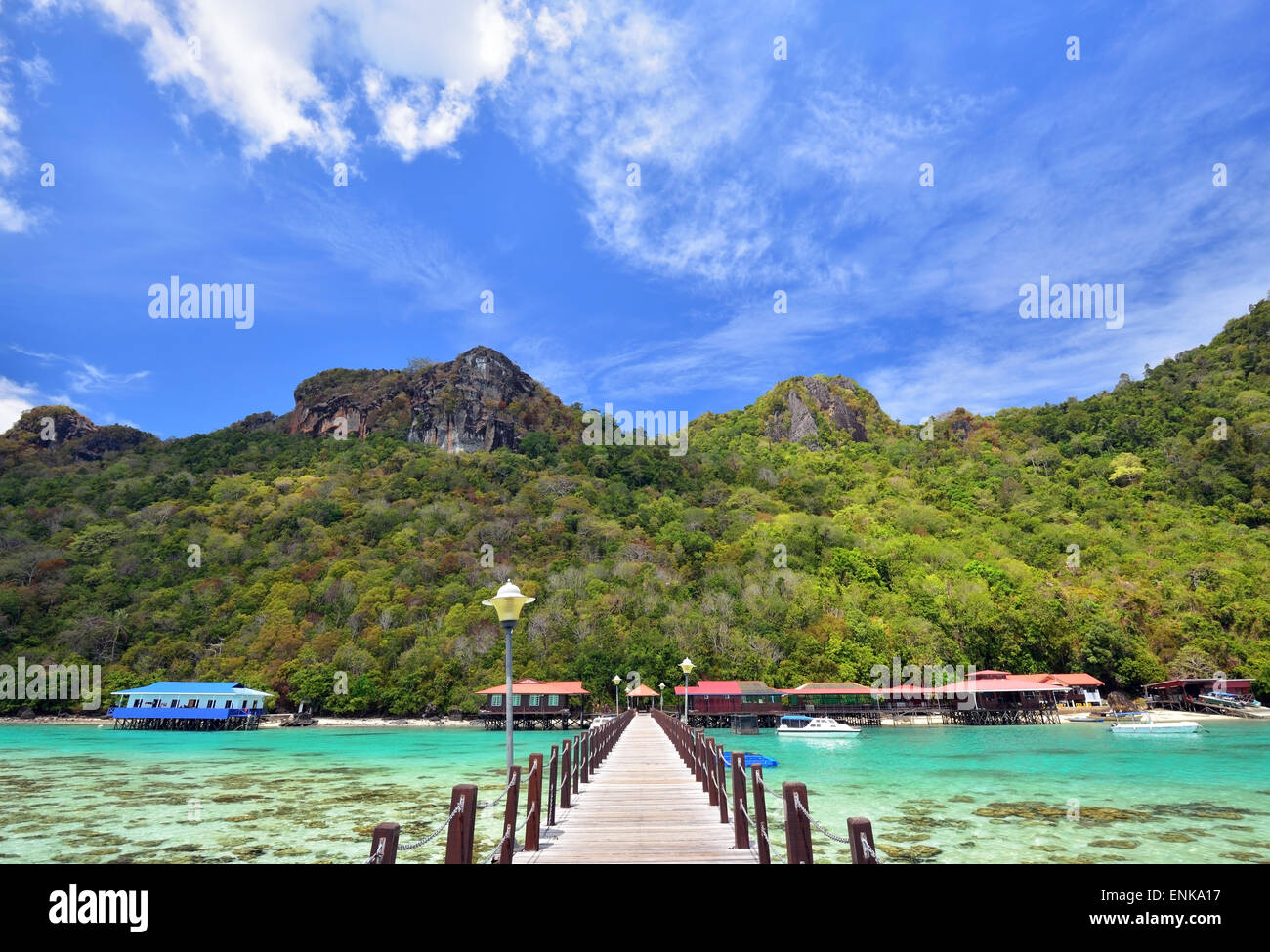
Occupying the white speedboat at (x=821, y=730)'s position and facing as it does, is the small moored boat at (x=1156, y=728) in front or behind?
in front

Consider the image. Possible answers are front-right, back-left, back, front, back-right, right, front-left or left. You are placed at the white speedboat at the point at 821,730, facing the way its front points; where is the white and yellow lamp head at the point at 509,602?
right

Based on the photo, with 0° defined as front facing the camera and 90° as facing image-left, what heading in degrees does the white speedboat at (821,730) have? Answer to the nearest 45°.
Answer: approximately 270°
